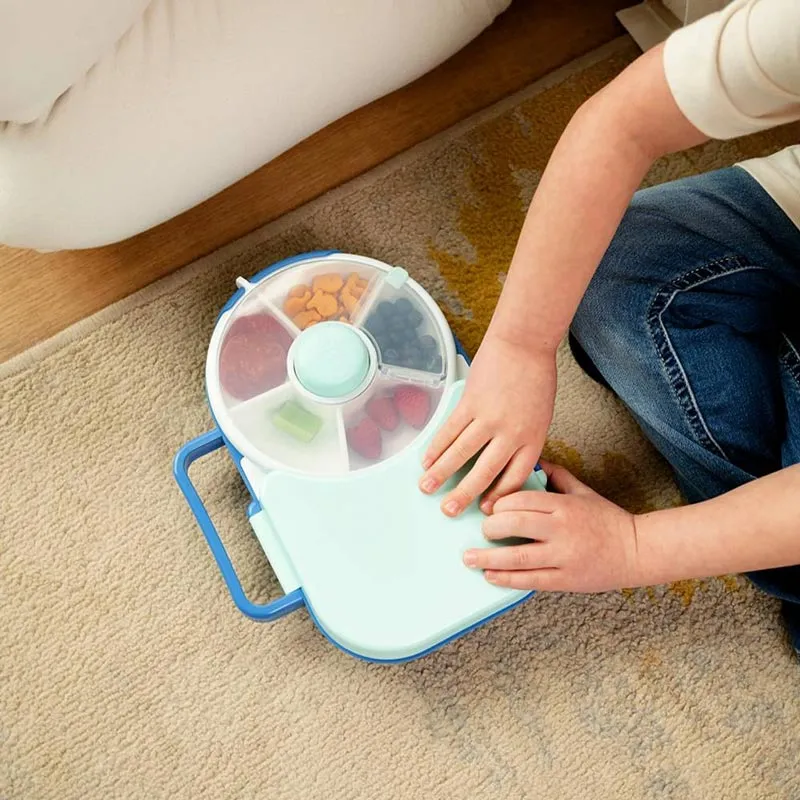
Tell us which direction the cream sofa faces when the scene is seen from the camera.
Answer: facing the viewer and to the right of the viewer
